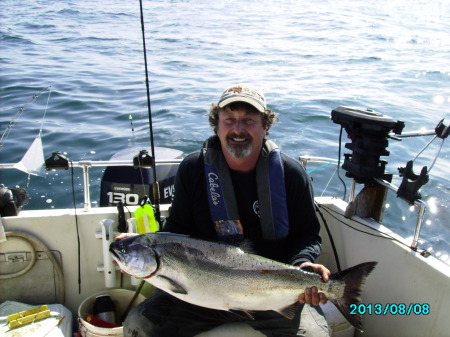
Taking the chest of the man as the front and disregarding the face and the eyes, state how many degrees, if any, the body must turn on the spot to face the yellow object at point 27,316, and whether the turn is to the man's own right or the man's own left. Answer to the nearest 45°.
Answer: approximately 90° to the man's own right

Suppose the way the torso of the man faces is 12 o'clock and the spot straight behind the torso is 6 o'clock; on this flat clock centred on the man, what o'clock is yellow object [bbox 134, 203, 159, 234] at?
The yellow object is roughly at 4 o'clock from the man.

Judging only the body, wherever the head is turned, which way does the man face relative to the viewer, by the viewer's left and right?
facing the viewer

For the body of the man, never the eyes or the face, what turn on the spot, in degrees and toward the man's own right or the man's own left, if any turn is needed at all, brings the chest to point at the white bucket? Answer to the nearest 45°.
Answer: approximately 90° to the man's own right
